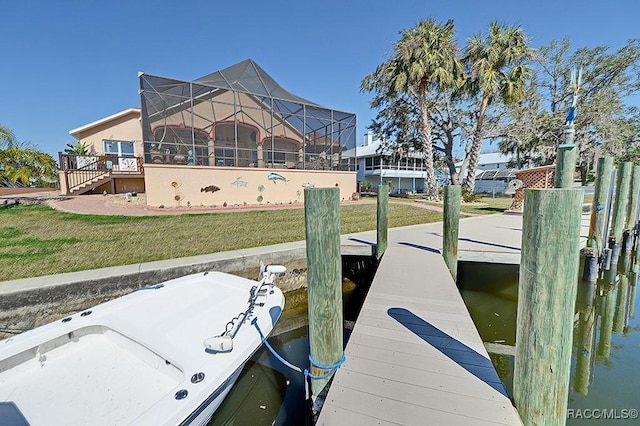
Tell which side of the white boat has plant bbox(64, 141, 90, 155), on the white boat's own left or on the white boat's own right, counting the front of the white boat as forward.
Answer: on the white boat's own left

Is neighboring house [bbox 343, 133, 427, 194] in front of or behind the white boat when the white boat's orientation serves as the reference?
in front

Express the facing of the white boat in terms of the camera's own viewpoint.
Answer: facing away from the viewer and to the right of the viewer

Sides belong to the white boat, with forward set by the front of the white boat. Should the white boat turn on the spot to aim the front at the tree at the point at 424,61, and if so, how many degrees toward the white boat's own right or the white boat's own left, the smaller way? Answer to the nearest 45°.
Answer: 0° — it already faces it

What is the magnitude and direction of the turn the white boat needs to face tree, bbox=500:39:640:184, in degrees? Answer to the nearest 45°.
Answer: approximately 45° to its right

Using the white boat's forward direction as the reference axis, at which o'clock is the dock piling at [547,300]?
The dock piling is roughly at 3 o'clock from the white boat.

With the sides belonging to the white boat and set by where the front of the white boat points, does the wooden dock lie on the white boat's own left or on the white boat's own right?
on the white boat's own right

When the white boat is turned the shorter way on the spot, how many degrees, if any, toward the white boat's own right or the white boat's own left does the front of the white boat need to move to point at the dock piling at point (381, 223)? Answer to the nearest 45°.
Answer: approximately 45° to the white boat's own right

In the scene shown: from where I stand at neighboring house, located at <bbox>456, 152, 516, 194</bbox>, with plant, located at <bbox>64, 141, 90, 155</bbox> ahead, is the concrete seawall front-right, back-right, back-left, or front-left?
front-left

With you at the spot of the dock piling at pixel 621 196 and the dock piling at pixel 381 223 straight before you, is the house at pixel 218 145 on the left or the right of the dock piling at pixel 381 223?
right
